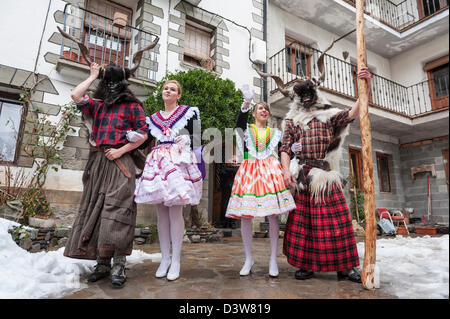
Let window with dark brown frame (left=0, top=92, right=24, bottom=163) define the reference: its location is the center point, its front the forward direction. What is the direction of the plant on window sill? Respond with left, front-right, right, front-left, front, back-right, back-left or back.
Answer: left

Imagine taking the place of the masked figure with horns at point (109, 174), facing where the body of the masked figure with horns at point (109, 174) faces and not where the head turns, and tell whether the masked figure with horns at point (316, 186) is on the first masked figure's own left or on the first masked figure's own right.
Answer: on the first masked figure's own left

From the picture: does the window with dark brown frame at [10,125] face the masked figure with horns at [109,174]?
yes

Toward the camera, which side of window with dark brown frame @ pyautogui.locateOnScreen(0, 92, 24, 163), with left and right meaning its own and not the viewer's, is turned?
front

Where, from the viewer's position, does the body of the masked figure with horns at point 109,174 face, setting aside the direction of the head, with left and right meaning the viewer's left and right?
facing the viewer

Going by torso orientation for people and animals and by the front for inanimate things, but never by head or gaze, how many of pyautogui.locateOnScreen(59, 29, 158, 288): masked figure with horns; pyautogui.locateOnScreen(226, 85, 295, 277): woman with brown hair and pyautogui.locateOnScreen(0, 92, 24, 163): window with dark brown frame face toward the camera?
3

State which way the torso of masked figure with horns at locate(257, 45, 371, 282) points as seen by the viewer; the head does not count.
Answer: toward the camera

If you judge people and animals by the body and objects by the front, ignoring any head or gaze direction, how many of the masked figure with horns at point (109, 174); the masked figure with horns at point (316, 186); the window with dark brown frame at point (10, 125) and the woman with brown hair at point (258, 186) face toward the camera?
4

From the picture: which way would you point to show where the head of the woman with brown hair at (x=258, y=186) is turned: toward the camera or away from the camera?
toward the camera

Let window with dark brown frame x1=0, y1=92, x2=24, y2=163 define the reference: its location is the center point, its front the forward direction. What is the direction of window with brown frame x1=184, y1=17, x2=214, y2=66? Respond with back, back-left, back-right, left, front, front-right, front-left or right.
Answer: left

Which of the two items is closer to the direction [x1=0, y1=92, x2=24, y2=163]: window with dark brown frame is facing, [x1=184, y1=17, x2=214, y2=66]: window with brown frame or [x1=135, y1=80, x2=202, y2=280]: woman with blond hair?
the woman with blond hair

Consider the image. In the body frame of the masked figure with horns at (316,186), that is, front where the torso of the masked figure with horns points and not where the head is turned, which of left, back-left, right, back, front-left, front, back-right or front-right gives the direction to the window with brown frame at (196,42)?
back-right

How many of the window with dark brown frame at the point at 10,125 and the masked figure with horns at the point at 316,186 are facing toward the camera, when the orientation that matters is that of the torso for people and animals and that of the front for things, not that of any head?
2

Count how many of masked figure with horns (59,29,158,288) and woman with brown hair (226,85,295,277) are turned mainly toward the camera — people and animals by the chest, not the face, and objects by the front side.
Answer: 2
